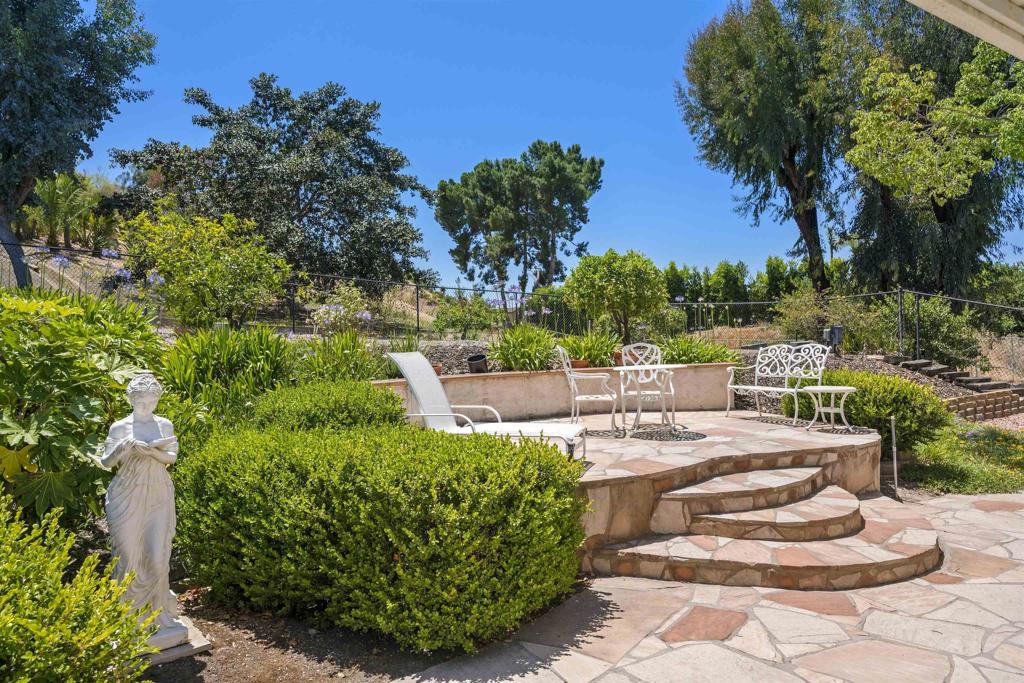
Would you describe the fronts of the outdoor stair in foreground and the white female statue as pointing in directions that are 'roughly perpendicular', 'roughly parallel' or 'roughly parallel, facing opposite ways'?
roughly parallel

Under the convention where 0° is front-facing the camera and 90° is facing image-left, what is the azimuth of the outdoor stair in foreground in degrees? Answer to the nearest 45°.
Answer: approximately 315°

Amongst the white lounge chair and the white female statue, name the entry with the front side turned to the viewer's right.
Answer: the white lounge chair

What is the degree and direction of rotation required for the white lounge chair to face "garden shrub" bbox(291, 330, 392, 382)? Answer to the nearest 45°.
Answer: approximately 135° to its left

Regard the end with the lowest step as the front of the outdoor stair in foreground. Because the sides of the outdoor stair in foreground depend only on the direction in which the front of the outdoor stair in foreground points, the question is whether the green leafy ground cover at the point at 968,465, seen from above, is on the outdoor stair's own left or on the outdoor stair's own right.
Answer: on the outdoor stair's own left

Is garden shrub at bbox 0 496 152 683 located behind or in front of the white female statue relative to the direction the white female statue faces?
in front

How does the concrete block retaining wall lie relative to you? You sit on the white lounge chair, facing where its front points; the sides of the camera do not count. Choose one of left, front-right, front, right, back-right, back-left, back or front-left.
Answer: front-left

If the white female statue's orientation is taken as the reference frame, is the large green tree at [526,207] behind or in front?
behind

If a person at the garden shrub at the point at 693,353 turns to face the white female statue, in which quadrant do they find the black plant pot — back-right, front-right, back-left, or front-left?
front-right

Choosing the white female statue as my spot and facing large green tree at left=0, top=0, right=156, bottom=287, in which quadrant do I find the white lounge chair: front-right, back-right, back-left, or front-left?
front-right

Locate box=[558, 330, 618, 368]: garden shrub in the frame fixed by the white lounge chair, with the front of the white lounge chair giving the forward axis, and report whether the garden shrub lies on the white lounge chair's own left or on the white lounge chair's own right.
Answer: on the white lounge chair's own left

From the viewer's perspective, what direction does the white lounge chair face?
to the viewer's right

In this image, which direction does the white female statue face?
toward the camera
